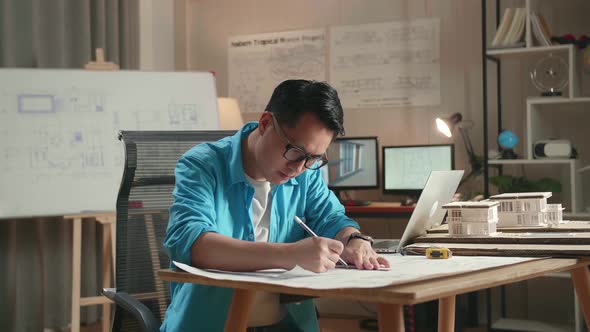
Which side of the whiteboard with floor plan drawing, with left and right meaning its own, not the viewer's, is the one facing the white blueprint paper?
front

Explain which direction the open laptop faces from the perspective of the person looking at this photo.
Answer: facing away from the viewer and to the left of the viewer

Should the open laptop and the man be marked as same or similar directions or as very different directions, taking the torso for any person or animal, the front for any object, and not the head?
very different directions

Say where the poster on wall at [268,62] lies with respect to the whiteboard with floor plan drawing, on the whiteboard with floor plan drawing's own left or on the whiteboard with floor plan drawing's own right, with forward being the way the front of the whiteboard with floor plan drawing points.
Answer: on the whiteboard with floor plan drawing's own left

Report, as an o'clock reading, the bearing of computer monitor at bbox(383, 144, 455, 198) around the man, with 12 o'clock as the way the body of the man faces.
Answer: The computer monitor is roughly at 8 o'clock from the man.

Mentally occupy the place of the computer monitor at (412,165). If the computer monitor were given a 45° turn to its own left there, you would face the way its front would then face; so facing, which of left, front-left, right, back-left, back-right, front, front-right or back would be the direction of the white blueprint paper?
front-right

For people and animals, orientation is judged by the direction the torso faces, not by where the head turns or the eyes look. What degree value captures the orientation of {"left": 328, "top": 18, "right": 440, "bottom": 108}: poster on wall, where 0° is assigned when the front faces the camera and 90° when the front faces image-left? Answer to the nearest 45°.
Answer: approximately 0°

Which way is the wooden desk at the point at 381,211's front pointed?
toward the camera

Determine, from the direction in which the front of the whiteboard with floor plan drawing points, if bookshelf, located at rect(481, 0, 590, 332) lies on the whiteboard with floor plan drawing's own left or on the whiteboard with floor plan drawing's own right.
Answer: on the whiteboard with floor plan drawing's own left

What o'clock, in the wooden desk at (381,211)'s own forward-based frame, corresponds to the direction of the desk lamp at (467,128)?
The desk lamp is roughly at 8 o'clock from the wooden desk.

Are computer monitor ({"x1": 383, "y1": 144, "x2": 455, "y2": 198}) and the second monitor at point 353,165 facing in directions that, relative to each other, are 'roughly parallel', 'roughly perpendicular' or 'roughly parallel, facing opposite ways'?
roughly parallel

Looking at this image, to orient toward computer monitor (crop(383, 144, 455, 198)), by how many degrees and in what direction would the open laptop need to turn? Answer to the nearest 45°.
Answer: approximately 45° to its right

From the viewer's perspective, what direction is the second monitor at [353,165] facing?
toward the camera

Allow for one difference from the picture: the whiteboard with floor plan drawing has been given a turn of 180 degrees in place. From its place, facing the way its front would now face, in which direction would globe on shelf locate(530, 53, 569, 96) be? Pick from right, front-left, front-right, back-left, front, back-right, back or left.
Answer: right

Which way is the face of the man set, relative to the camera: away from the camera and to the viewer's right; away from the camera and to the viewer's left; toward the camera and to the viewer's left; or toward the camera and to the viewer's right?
toward the camera and to the viewer's right

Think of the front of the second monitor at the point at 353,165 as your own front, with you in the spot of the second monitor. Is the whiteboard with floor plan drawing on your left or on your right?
on your right

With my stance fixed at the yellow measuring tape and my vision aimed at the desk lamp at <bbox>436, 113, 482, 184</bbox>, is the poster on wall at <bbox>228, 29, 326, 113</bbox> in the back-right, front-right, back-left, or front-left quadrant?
front-left

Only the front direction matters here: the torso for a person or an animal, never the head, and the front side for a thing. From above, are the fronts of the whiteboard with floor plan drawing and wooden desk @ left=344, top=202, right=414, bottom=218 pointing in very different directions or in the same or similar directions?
same or similar directions

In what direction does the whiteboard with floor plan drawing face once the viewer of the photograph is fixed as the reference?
facing the viewer
